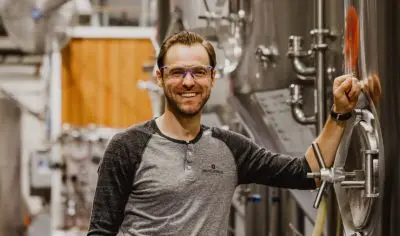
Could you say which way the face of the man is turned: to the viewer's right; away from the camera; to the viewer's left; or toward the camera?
toward the camera

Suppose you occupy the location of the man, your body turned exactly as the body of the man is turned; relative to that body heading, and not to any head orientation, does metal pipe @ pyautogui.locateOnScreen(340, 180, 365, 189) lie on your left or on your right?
on your left

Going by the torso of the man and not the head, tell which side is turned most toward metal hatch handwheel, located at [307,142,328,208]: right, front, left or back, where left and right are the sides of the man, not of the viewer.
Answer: left

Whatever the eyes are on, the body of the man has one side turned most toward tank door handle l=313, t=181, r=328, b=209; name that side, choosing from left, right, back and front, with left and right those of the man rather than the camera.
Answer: left

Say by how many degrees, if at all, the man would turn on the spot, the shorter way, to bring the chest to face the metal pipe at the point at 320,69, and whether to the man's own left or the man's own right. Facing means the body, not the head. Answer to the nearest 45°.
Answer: approximately 135° to the man's own left

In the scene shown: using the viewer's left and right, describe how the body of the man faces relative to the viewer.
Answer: facing the viewer

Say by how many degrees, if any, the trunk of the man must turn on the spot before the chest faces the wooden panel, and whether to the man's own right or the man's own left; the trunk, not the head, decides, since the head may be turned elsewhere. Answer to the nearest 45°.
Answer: approximately 180°
